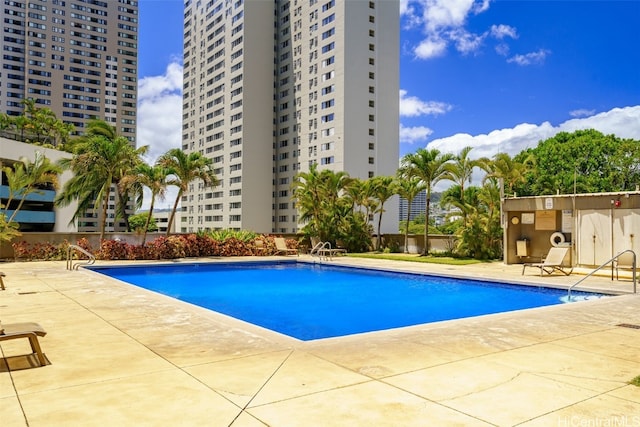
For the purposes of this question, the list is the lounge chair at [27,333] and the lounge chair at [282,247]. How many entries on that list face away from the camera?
0

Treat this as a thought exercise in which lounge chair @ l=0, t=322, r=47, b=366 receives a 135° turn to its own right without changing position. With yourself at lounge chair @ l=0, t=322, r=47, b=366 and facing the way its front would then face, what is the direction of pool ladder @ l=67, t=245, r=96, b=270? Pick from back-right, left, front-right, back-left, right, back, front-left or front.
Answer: back-right

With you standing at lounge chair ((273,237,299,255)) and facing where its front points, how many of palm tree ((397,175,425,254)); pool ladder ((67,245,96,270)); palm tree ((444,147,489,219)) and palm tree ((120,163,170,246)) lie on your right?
2

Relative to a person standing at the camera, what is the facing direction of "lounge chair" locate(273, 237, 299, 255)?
facing the viewer and to the right of the viewer

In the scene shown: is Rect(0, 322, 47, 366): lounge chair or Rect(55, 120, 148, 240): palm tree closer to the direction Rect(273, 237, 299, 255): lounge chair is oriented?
the lounge chair

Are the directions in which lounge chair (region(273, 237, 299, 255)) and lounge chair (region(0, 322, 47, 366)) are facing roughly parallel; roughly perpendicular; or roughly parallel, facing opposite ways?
roughly perpendicular

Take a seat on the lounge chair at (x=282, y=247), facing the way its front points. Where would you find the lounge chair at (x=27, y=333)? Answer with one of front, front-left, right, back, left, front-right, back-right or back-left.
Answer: front-right

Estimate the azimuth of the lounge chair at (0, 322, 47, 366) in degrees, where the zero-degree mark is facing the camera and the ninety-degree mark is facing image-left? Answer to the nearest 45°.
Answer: approximately 270°

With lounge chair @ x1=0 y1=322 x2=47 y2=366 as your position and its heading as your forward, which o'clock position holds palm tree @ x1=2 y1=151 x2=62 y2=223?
The palm tree is roughly at 9 o'clock from the lounge chair.

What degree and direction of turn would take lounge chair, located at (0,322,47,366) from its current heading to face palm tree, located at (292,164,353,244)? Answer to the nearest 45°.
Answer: approximately 45° to its left

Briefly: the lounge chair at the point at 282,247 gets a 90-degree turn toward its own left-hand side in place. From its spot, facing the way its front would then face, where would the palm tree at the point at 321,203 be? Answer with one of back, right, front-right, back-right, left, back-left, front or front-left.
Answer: front

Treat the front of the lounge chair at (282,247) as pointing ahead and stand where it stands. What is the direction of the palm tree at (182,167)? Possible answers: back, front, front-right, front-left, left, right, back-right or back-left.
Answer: back
